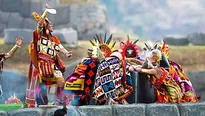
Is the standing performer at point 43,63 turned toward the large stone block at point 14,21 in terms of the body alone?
no

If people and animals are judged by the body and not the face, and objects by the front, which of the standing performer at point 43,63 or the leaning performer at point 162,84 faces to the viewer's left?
the leaning performer at point 162,84

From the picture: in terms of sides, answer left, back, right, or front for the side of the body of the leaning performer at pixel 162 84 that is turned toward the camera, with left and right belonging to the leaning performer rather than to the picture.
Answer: left

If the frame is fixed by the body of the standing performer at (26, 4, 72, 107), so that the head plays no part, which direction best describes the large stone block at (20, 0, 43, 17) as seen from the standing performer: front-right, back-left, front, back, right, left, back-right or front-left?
back-left

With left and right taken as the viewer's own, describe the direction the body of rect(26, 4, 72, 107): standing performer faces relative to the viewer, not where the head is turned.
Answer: facing the viewer and to the right of the viewer

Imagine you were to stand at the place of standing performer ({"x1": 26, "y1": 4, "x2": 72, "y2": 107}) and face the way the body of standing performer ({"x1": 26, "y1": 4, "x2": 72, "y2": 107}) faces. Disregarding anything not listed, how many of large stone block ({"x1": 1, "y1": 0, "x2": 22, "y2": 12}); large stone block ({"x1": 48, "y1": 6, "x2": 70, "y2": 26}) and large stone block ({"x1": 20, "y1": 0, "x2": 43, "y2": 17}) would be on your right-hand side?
0

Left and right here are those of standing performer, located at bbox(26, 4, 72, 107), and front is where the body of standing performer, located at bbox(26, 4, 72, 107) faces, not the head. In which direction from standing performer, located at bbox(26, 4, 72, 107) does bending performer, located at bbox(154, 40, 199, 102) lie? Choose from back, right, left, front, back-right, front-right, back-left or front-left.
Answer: front-left

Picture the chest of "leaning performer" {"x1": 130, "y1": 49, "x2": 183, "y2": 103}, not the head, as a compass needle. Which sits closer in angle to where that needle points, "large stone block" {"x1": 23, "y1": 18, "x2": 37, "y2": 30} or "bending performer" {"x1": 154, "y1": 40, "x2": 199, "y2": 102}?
the large stone block

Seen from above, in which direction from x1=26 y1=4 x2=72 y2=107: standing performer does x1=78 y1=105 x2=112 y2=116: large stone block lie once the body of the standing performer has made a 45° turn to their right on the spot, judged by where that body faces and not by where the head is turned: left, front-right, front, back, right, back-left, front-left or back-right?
front-left

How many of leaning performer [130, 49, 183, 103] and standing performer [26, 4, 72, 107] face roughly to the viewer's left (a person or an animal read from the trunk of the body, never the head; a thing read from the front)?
1

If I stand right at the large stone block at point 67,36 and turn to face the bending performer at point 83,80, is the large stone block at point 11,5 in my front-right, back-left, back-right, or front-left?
back-right

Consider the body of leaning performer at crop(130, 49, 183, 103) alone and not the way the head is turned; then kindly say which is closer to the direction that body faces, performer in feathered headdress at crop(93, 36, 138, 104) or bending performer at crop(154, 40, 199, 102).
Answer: the performer in feathered headdress
